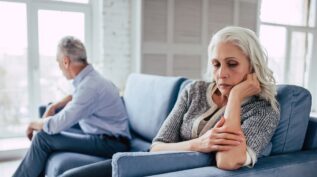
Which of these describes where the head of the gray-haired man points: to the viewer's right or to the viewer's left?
to the viewer's left

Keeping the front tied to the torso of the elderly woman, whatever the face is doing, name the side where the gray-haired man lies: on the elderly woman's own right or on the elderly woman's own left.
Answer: on the elderly woman's own right

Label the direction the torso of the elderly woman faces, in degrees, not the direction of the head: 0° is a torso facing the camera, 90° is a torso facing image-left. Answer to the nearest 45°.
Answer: approximately 45°

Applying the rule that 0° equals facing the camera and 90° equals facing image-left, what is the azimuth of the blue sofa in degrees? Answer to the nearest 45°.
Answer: approximately 45°

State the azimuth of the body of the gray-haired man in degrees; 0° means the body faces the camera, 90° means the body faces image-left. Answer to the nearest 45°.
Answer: approximately 90°
